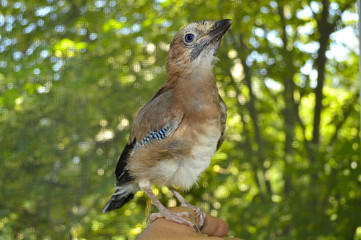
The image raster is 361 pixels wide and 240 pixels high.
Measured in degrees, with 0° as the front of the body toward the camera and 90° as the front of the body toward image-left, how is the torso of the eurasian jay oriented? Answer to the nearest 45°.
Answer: approximately 315°
